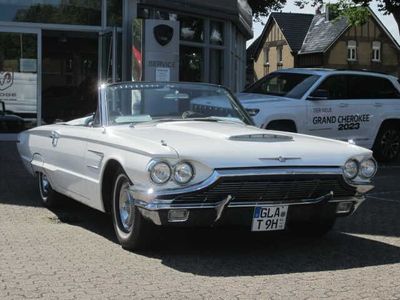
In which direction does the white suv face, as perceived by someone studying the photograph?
facing the viewer and to the left of the viewer

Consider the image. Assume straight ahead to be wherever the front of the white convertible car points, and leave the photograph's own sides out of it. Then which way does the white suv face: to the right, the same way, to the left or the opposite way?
to the right

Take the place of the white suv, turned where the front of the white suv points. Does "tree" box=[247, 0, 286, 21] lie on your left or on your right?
on your right

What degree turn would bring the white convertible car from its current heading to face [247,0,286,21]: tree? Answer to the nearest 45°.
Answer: approximately 135° to its left

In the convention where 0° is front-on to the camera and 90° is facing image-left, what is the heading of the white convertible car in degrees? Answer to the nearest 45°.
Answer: approximately 315°

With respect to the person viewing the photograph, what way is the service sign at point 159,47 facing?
facing the viewer

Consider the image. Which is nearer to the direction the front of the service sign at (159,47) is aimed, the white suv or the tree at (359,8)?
the white suv

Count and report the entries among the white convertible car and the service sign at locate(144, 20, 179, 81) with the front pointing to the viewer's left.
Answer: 0

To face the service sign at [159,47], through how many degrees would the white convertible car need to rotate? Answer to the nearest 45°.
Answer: approximately 135° to its left

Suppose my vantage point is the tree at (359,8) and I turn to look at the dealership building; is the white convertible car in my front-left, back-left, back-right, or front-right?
front-left

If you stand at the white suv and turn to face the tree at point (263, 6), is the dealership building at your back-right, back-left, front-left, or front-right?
front-left

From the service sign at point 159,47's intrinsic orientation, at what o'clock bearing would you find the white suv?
The white suv is roughly at 10 o'clock from the service sign.

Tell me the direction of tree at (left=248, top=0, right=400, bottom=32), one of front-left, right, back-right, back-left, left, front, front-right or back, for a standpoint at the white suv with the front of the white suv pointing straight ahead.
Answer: back-right

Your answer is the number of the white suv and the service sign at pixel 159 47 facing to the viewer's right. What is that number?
0

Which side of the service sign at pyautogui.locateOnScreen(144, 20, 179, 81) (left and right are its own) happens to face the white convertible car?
front
